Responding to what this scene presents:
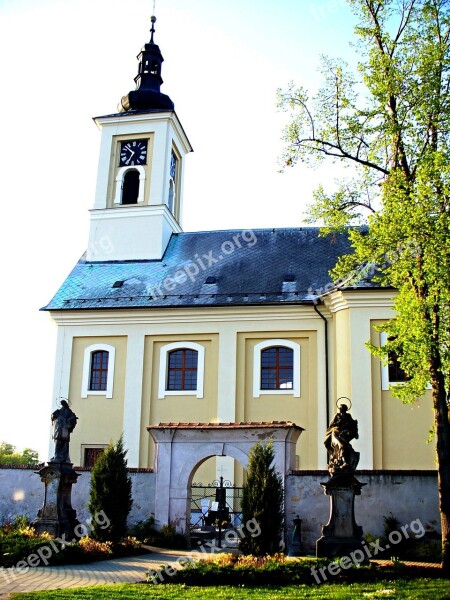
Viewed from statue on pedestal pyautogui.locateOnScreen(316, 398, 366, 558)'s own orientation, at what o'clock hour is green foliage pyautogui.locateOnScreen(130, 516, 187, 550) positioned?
The green foliage is roughly at 4 o'clock from the statue on pedestal.

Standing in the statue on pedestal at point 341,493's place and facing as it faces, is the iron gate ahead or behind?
behind

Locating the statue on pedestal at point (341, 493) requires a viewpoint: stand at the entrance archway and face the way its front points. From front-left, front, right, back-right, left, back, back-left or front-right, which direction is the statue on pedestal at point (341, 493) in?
front-left

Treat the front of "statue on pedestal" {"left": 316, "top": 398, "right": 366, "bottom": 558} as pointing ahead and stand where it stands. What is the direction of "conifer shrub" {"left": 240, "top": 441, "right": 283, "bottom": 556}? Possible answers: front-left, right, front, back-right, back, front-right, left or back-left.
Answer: right

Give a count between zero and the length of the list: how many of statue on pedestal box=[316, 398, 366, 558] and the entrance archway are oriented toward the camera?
2

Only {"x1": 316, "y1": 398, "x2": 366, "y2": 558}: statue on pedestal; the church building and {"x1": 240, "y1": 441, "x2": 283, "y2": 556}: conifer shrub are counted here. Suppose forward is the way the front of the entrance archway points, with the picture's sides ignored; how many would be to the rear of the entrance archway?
1

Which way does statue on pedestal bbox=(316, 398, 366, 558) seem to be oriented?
toward the camera

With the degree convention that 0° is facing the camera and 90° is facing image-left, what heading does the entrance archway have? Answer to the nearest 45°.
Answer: approximately 0°
